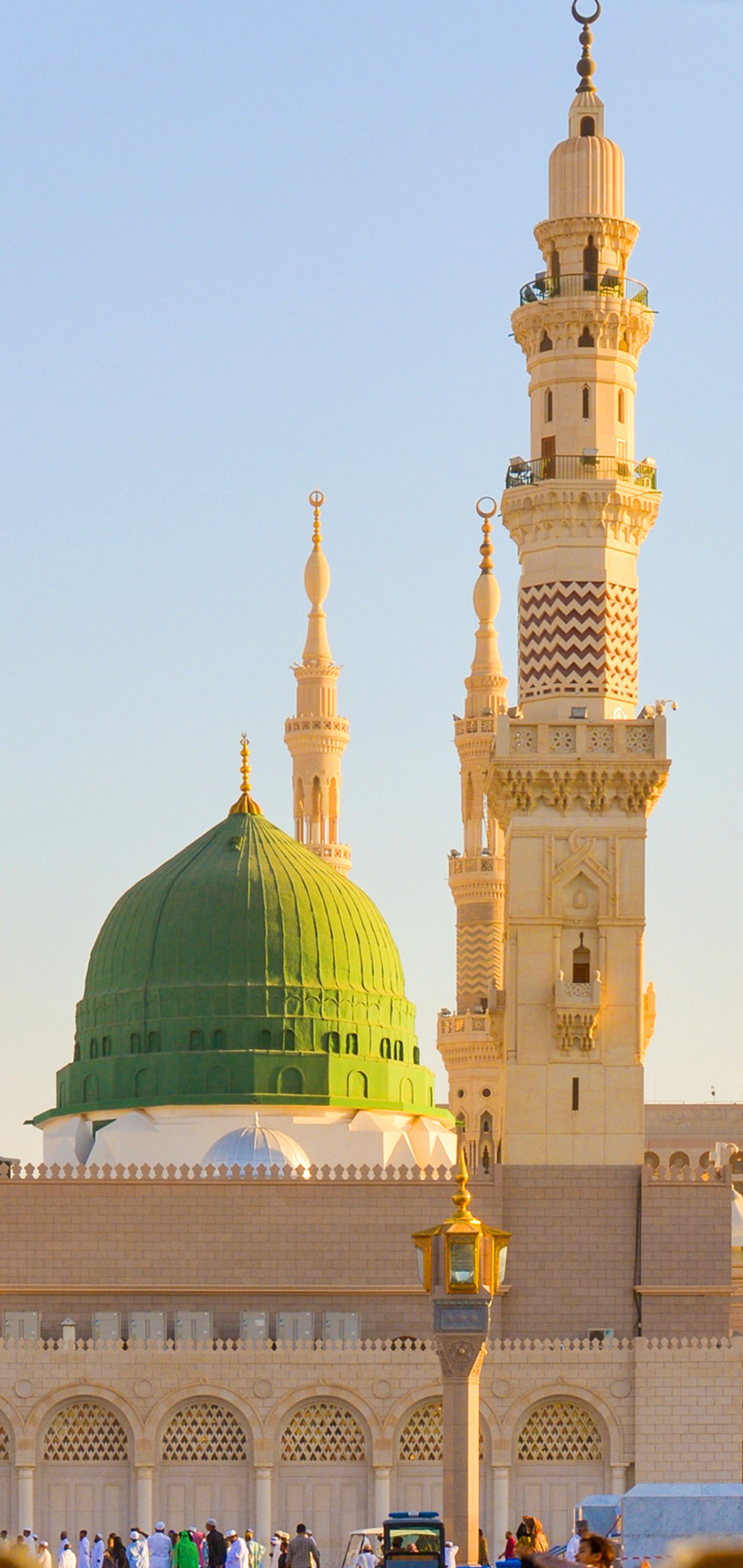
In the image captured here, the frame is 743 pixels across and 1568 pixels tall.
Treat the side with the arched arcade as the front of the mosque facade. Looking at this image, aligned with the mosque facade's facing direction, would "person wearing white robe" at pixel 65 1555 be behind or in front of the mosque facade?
in front

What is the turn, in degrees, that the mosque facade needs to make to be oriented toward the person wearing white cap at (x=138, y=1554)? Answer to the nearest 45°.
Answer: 0° — it already faces them

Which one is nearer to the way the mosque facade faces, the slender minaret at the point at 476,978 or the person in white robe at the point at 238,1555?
the person in white robe

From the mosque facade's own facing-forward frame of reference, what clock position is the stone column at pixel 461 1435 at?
The stone column is roughly at 12 o'clock from the mosque facade.

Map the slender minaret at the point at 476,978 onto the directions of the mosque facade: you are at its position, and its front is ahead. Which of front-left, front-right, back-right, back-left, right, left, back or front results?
back

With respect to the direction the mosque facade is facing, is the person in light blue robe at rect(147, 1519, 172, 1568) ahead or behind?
ahead

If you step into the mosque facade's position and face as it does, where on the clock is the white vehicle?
The white vehicle is roughly at 12 o'clock from the mosque facade.

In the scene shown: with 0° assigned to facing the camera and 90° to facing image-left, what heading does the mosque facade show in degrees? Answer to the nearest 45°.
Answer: approximately 0°
